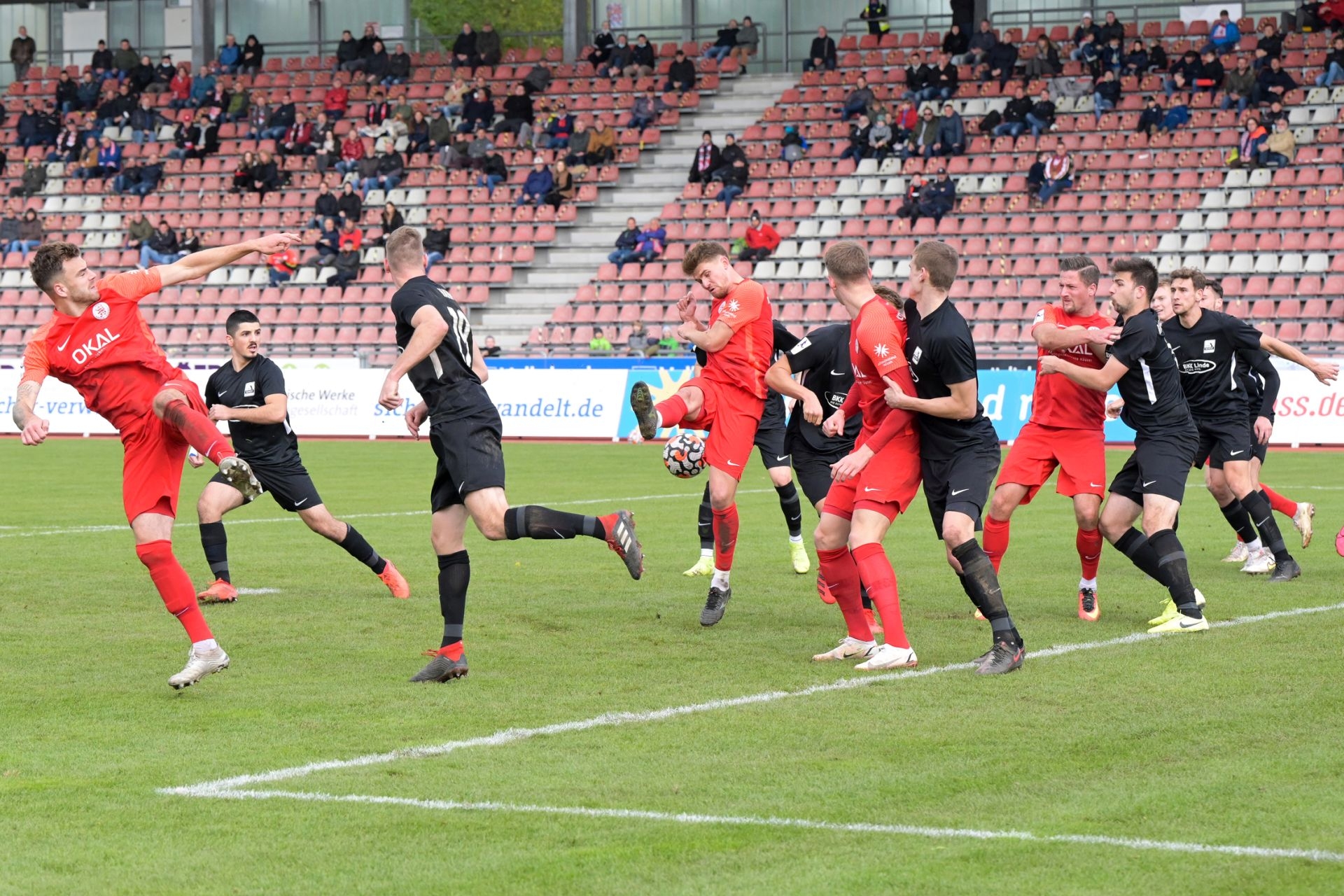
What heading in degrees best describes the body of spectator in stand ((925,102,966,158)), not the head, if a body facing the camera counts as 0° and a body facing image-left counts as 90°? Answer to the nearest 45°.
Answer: approximately 45°

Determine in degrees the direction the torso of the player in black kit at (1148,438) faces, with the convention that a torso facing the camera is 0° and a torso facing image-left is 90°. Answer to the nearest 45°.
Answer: approximately 90°

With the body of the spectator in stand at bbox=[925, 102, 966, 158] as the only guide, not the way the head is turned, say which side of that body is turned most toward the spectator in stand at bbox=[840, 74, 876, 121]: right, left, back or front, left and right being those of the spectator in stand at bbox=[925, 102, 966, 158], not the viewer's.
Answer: right

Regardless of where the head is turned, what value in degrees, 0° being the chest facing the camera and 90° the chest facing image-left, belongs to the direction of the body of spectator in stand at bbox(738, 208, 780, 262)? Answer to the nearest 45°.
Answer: approximately 45°
